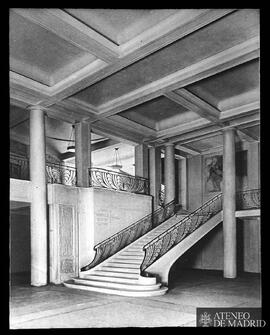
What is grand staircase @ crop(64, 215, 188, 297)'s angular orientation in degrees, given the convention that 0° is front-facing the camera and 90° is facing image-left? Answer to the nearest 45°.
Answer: approximately 45°

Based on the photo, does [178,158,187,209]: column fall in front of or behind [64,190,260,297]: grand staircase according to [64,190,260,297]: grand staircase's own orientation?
behind

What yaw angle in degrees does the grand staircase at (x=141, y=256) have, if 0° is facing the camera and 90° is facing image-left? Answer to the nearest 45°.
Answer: approximately 45°

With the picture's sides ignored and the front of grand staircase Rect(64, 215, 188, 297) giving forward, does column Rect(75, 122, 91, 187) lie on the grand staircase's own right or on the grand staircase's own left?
on the grand staircase's own right

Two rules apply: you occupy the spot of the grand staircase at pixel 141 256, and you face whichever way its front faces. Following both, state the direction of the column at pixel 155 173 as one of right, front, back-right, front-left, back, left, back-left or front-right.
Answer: back-right

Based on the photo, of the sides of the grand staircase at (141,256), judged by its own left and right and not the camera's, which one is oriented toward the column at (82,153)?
right

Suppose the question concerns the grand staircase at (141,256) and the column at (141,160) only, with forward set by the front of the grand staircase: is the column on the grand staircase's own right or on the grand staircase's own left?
on the grand staircase's own right

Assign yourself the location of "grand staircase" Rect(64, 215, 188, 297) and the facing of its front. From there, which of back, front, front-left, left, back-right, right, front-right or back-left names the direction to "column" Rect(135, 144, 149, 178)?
back-right
